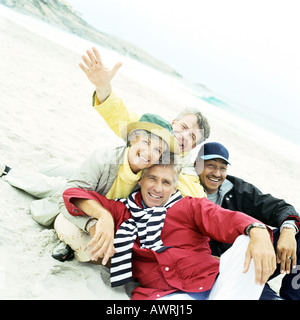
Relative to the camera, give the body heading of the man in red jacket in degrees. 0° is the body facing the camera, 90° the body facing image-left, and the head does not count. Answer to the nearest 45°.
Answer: approximately 0°
